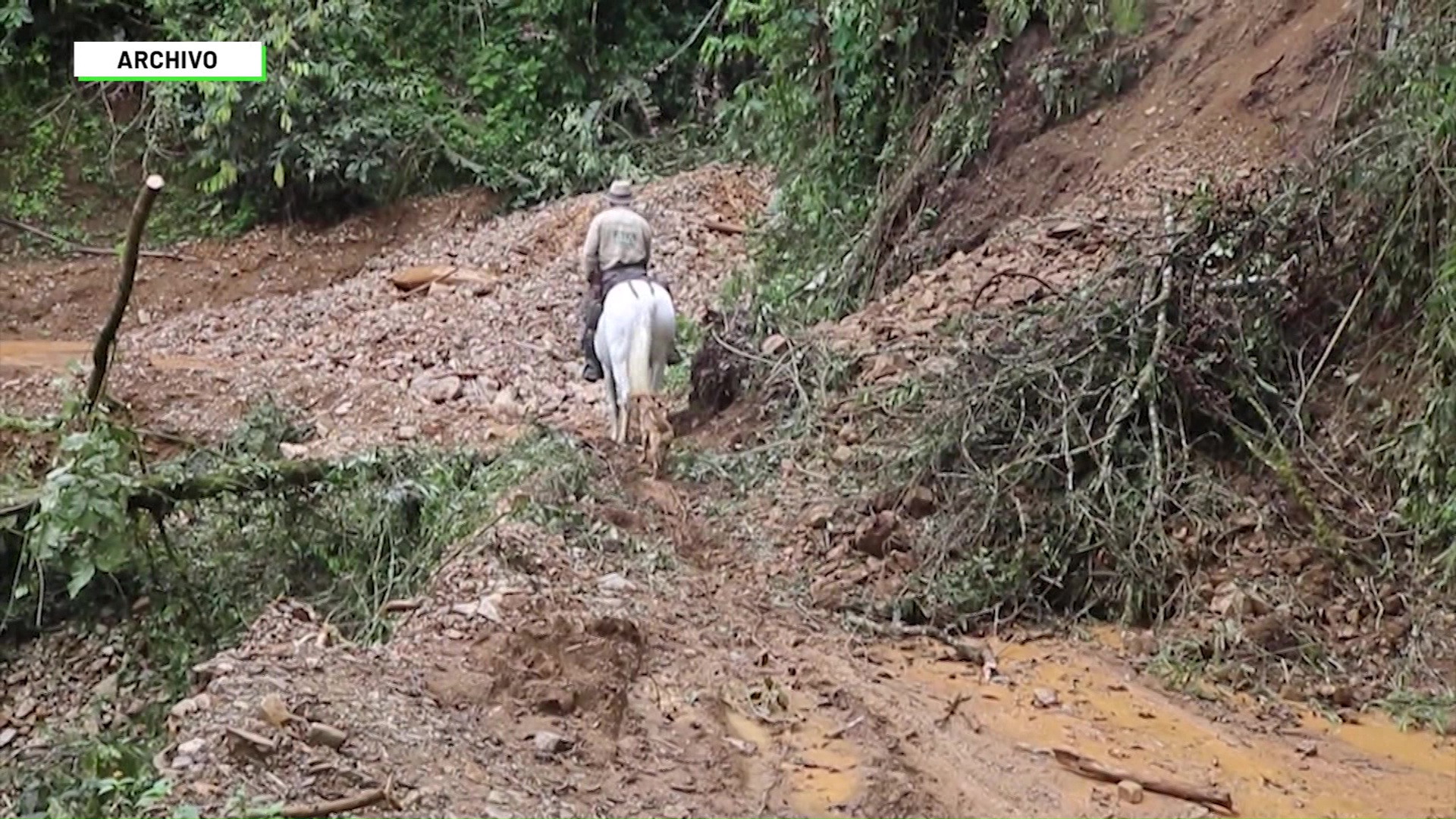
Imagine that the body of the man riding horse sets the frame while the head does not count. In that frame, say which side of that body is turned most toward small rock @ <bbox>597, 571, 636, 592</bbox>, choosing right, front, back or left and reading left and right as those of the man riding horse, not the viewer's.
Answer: back

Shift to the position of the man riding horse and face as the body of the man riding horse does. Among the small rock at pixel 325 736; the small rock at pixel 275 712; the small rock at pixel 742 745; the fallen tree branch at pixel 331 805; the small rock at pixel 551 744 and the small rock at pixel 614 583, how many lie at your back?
6

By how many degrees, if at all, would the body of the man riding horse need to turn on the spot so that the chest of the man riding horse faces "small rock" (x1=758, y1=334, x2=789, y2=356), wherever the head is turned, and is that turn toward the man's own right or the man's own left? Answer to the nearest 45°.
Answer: approximately 90° to the man's own right

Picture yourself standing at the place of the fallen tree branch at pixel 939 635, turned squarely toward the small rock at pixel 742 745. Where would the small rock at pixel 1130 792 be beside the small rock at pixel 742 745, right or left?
left

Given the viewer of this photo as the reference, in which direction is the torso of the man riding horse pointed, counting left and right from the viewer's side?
facing away from the viewer

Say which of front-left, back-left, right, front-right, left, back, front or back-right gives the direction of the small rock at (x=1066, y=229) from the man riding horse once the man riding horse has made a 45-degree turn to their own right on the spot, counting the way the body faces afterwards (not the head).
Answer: front-right

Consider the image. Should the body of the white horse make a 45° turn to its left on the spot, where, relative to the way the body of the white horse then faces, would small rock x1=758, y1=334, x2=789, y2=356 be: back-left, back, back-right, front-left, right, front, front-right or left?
right

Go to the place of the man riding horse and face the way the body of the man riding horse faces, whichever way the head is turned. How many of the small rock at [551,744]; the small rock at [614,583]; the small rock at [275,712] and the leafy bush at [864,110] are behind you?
3

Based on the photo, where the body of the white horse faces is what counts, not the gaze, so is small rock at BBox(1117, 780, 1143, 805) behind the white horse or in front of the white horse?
behind

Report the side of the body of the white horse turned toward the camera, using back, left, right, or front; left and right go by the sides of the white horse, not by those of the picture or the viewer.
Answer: back

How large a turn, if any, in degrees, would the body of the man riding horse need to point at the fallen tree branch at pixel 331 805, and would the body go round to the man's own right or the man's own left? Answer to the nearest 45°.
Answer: approximately 180°

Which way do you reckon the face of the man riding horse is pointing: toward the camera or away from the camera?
away from the camera

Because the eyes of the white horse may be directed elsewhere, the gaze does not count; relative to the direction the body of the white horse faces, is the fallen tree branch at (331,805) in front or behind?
behind

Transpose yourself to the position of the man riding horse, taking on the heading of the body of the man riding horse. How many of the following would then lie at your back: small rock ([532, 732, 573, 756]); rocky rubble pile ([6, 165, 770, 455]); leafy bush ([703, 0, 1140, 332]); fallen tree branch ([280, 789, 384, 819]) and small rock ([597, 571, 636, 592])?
3

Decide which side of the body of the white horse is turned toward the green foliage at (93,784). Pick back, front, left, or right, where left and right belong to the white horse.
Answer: back
